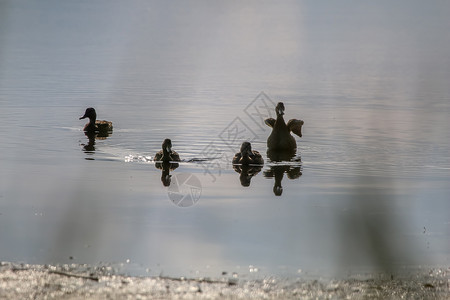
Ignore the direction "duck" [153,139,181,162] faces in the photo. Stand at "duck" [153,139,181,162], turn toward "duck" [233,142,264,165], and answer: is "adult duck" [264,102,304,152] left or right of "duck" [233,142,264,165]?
left

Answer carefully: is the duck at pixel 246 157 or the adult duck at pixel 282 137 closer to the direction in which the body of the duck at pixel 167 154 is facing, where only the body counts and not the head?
the duck
